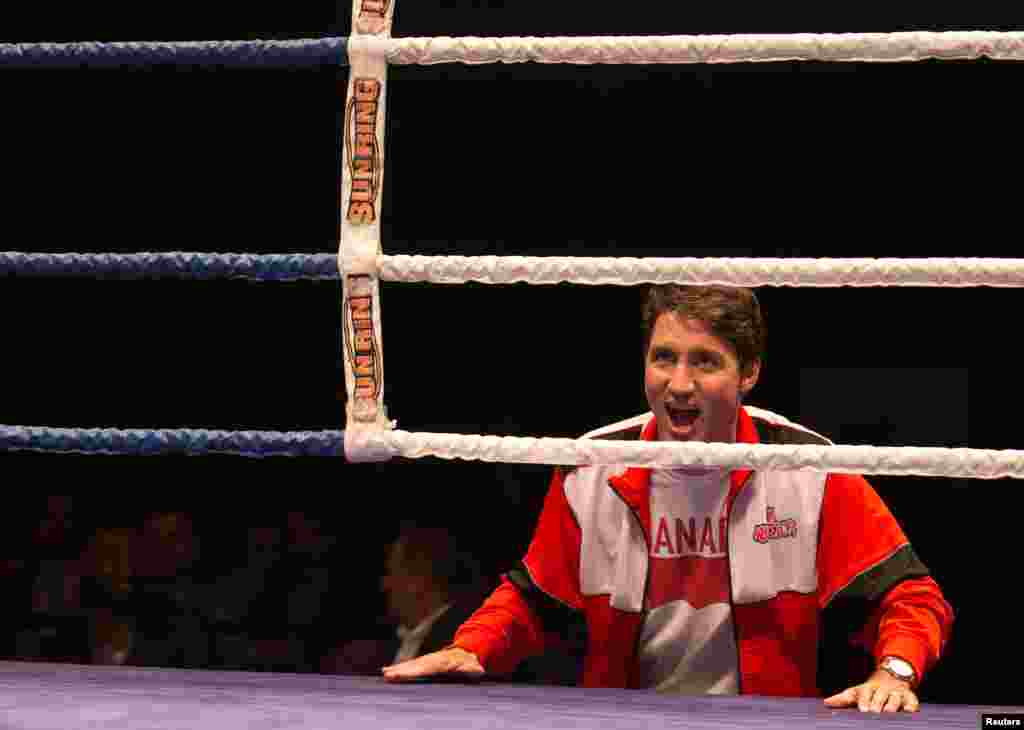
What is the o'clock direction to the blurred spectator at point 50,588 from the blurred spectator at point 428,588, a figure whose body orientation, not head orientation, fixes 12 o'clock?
the blurred spectator at point 50,588 is roughly at 3 o'clock from the blurred spectator at point 428,588.

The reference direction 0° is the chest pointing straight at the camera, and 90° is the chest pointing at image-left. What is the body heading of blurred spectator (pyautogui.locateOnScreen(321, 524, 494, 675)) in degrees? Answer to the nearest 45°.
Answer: approximately 45°

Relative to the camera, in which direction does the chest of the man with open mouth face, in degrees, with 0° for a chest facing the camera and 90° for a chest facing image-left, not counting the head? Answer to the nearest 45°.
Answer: approximately 0°

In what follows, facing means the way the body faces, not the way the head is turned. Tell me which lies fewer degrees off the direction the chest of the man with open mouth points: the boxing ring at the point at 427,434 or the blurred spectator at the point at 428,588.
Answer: the boxing ring

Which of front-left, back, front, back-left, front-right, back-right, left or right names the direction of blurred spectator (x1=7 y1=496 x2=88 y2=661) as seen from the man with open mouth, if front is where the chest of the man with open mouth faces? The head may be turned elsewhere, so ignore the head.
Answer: back-right

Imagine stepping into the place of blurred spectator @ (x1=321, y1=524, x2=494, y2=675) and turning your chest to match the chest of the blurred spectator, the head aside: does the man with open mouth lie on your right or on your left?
on your left
